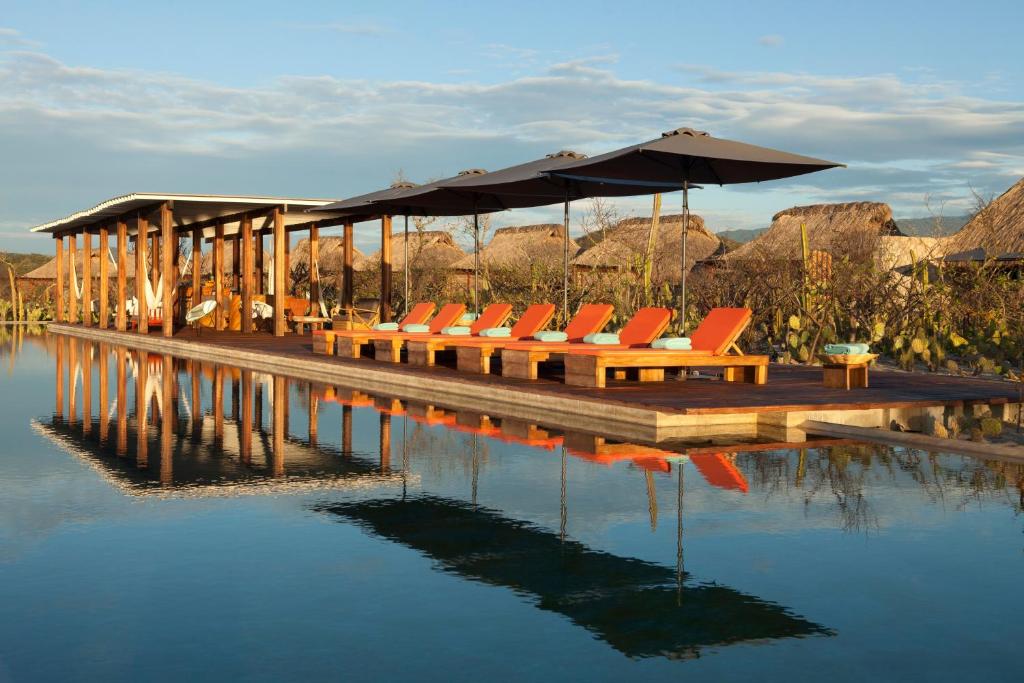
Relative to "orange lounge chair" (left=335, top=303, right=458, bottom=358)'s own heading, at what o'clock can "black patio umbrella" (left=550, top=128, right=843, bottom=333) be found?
The black patio umbrella is roughly at 9 o'clock from the orange lounge chair.

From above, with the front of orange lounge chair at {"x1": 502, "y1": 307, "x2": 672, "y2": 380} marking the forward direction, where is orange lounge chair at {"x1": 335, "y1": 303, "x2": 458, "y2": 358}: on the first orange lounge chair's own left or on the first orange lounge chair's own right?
on the first orange lounge chair's own right

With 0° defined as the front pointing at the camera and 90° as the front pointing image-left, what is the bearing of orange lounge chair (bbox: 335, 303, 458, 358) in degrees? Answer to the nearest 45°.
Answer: approximately 45°

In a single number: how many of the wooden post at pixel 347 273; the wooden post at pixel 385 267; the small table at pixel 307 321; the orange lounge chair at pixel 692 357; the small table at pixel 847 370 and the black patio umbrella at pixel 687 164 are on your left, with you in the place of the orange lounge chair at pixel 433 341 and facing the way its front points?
3

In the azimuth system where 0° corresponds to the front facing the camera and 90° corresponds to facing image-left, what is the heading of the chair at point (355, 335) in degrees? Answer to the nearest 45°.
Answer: approximately 45°

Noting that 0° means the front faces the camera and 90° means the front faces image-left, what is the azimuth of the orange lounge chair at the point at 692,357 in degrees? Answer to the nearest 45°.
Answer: approximately 45°

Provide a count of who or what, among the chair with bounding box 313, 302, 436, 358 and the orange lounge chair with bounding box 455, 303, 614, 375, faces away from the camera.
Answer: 0

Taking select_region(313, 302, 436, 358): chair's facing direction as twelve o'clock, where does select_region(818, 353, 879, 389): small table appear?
The small table is roughly at 9 o'clock from the chair.

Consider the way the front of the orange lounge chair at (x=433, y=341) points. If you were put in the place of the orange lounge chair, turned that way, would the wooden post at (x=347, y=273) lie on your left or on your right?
on your right

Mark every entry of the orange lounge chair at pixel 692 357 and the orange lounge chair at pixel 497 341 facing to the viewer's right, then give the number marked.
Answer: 0

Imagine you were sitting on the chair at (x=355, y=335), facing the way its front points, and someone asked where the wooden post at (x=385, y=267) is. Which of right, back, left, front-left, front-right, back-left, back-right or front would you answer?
back-right

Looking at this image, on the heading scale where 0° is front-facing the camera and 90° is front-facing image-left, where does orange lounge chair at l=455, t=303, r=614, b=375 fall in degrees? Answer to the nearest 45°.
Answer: approximately 45°
